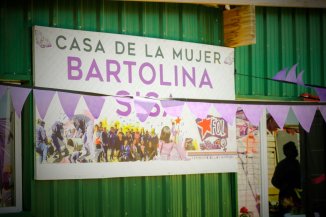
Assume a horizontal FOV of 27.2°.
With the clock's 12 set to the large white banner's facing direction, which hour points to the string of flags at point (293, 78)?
The string of flags is roughly at 10 o'clock from the large white banner.

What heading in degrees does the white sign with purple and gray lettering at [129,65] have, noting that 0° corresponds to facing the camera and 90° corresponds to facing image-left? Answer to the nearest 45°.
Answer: approximately 315°

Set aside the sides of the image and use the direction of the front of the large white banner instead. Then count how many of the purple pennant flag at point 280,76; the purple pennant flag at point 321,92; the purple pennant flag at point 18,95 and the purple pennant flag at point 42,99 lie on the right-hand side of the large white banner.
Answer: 2

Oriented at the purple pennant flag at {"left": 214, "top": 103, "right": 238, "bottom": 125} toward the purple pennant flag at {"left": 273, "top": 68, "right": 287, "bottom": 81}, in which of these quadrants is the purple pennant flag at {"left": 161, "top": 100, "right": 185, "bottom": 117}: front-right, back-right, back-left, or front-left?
back-left

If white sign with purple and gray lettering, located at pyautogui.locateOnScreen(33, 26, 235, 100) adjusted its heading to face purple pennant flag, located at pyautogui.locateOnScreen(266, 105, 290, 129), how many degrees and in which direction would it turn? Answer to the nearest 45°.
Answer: approximately 45° to its left

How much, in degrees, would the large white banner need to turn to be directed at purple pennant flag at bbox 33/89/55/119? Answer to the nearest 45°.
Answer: approximately 90° to its right

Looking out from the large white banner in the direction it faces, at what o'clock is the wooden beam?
The wooden beam is roughly at 10 o'clock from the large white banner.
